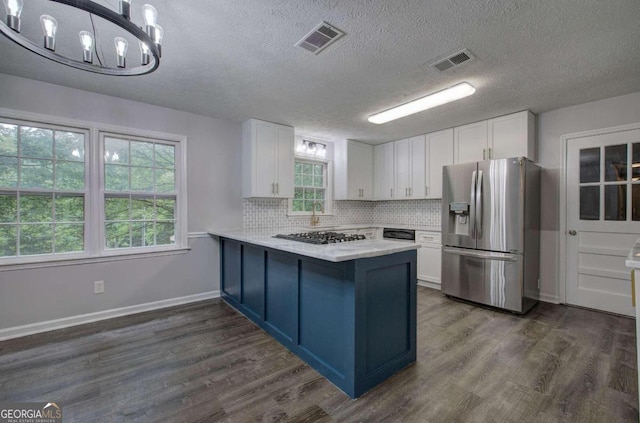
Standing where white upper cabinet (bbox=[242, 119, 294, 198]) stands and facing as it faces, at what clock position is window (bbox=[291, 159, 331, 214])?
The window is roughly at 9 o'clock from the white upper cabinet.

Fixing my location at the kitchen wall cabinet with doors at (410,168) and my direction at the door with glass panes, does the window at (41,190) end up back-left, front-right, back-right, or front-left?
back-right

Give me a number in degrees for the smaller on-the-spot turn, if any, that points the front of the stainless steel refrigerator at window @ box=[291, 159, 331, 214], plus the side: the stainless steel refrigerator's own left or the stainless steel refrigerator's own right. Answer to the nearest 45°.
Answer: approximately 45° to the stainless steel refrigerator's own right
